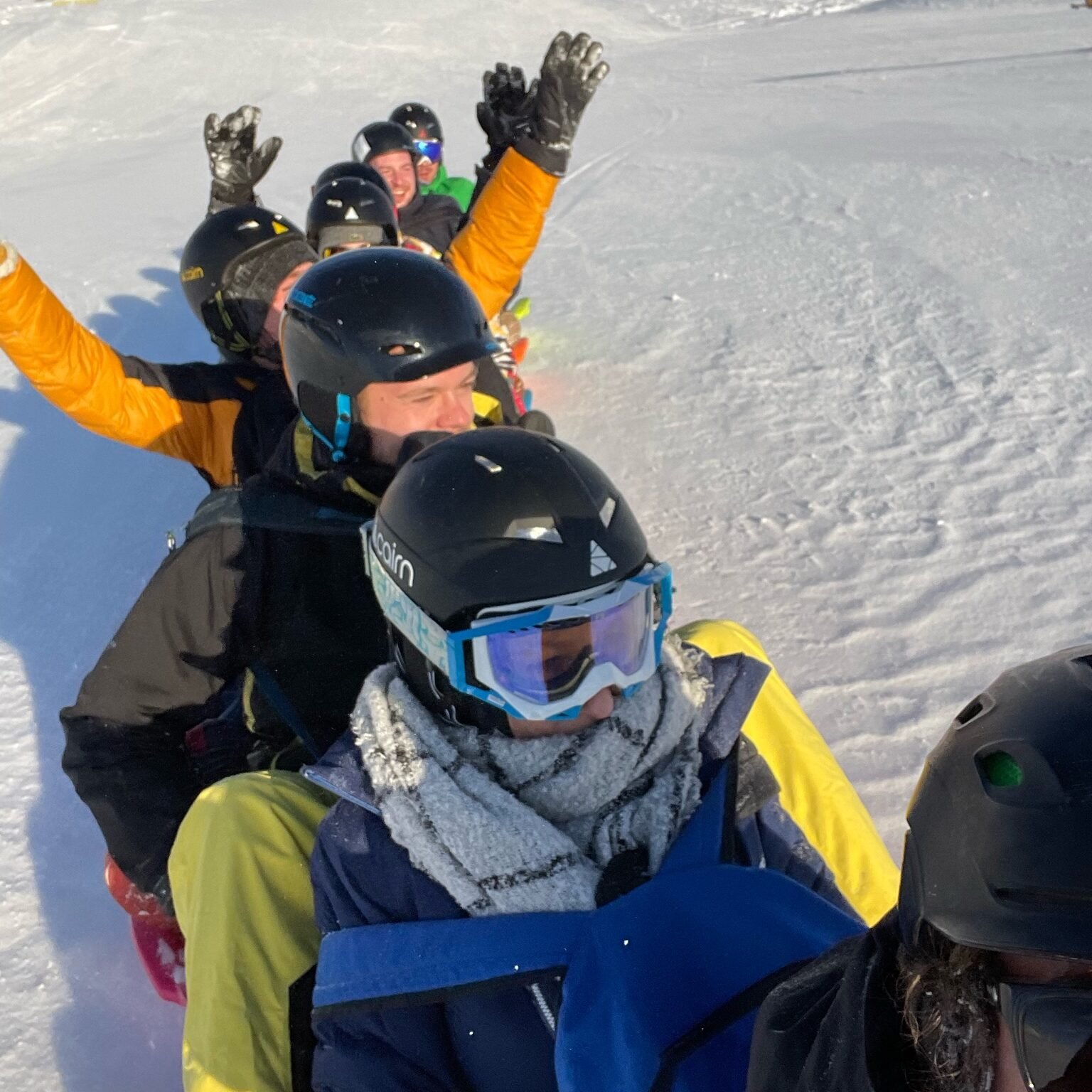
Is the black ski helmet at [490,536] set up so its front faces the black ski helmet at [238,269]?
no

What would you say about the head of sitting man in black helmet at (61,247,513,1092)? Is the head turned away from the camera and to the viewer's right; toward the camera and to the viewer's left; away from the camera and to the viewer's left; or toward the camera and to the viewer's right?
toward the camera and to the viewer's right

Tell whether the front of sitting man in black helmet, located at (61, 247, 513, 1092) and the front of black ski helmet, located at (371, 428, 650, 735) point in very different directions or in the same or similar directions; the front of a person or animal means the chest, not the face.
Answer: same or similar directions

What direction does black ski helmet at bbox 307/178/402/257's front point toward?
toward the camera

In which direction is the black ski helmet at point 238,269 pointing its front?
to the viewer's right

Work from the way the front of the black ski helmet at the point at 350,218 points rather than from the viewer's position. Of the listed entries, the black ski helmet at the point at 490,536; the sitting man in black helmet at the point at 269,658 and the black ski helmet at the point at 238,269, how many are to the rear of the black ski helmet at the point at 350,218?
0

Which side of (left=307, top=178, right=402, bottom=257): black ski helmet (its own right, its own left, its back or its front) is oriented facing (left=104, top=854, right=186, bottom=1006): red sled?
front

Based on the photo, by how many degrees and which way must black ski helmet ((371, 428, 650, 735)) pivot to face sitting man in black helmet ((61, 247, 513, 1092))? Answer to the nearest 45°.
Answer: approximately 180°

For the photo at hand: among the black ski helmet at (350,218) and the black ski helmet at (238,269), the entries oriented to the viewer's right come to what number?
1

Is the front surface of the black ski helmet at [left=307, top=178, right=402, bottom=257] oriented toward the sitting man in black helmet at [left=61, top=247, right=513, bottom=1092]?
yes

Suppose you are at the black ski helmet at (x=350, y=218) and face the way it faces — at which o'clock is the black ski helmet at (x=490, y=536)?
the black ski helmet at (x=490, y=536) is roughly at 12 o'clock from the black ski helmet at (x=350, y=218).

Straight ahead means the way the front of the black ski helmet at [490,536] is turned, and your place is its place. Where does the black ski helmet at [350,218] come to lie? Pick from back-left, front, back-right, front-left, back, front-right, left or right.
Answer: back-left
